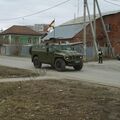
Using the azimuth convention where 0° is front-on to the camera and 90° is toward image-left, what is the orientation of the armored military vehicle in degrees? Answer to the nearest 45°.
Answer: approximately 315°
